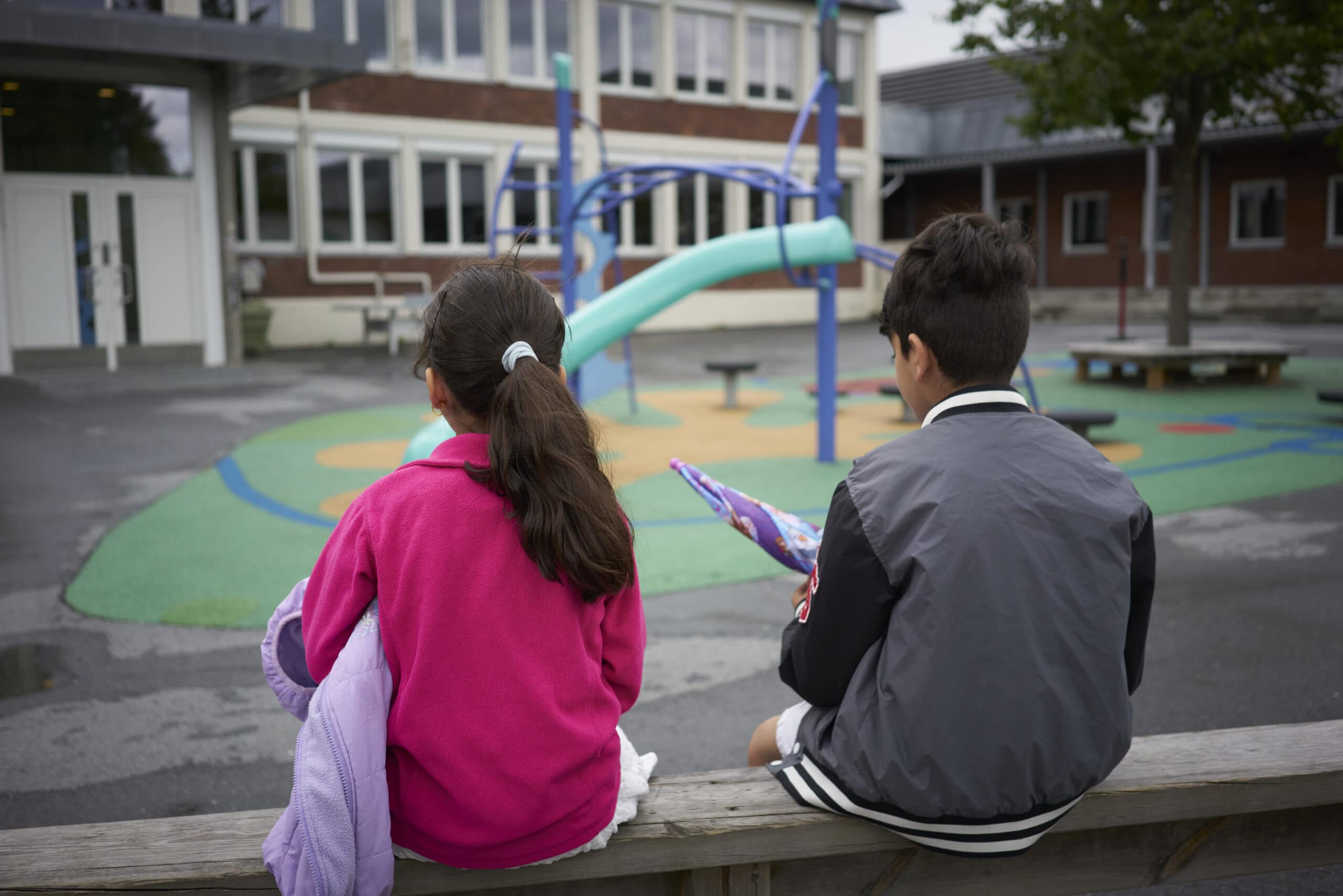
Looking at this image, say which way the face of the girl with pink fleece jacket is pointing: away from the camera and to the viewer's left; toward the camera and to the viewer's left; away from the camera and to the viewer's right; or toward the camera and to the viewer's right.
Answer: away from the camera and to the viewer's left

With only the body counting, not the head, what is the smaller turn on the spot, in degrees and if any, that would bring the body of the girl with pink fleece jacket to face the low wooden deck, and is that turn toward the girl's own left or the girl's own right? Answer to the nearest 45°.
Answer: approximately 45° to the girl's own right

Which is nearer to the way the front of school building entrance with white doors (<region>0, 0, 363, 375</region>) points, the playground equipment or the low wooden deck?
the playground equipment

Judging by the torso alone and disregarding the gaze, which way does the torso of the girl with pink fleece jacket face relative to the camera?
away from the camera

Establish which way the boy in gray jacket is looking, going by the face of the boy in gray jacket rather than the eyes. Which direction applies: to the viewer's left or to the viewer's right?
to the viewer's left

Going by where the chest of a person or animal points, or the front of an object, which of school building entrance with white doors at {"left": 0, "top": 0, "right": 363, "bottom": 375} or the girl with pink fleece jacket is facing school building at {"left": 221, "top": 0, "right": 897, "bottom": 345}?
the girl with pink fleece jacket

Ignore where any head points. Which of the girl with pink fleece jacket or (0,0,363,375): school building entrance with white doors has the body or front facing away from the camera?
the girl with pink fleece jacket

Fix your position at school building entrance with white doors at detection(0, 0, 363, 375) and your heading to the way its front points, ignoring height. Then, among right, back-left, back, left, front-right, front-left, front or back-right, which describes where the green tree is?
front-left

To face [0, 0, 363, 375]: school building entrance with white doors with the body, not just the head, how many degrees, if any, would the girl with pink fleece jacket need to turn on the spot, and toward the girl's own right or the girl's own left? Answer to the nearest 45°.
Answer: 0° — they already face it

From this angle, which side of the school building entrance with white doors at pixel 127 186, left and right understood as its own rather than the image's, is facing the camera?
front

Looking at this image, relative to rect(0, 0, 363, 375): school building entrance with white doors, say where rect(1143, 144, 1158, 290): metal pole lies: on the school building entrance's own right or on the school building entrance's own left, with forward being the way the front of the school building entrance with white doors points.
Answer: on the school building entrance's own left

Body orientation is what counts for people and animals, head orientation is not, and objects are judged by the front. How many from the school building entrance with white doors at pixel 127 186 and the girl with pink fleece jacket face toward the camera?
1

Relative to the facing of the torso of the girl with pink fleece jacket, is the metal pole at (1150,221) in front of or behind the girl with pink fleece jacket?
in front

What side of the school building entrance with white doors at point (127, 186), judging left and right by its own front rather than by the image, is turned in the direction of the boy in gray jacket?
front

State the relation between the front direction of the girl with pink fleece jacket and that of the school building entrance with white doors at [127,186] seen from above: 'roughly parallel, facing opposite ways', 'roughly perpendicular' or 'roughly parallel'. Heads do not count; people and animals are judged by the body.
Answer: roughly parallel, facing opposite ways
